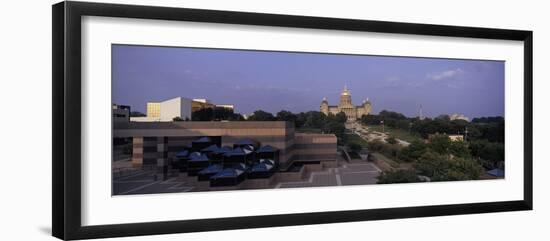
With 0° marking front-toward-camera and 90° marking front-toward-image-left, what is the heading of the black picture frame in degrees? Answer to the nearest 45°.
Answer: approximately 315°
